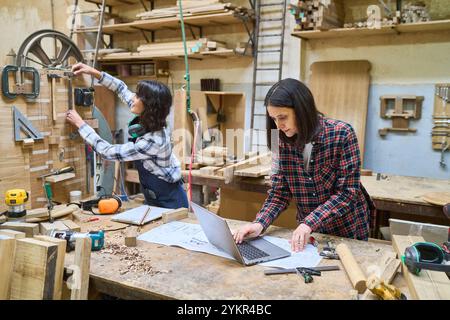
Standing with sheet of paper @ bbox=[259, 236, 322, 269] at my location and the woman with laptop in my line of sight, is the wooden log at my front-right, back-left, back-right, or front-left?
back-right

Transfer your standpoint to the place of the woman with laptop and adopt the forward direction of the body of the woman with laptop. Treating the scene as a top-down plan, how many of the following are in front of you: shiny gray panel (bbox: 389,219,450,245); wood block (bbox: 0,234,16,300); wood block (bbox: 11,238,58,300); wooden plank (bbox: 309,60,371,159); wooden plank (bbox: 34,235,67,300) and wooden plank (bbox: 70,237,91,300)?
4

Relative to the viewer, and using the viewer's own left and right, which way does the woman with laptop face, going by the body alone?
facing the viewer and to the left of the viewer

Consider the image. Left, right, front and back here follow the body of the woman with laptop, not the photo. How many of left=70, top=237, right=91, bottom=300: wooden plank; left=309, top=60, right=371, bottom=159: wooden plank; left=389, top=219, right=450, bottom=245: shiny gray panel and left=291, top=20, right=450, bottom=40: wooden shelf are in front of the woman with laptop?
1

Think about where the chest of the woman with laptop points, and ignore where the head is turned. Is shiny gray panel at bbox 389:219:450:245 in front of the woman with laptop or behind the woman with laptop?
behind

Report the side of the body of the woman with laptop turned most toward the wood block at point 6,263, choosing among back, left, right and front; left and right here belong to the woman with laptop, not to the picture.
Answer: front

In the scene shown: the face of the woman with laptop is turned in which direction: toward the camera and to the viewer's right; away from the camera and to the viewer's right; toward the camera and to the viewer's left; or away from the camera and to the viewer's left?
toward the camera and to the viewer's left

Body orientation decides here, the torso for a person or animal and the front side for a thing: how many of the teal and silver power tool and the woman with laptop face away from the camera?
0
